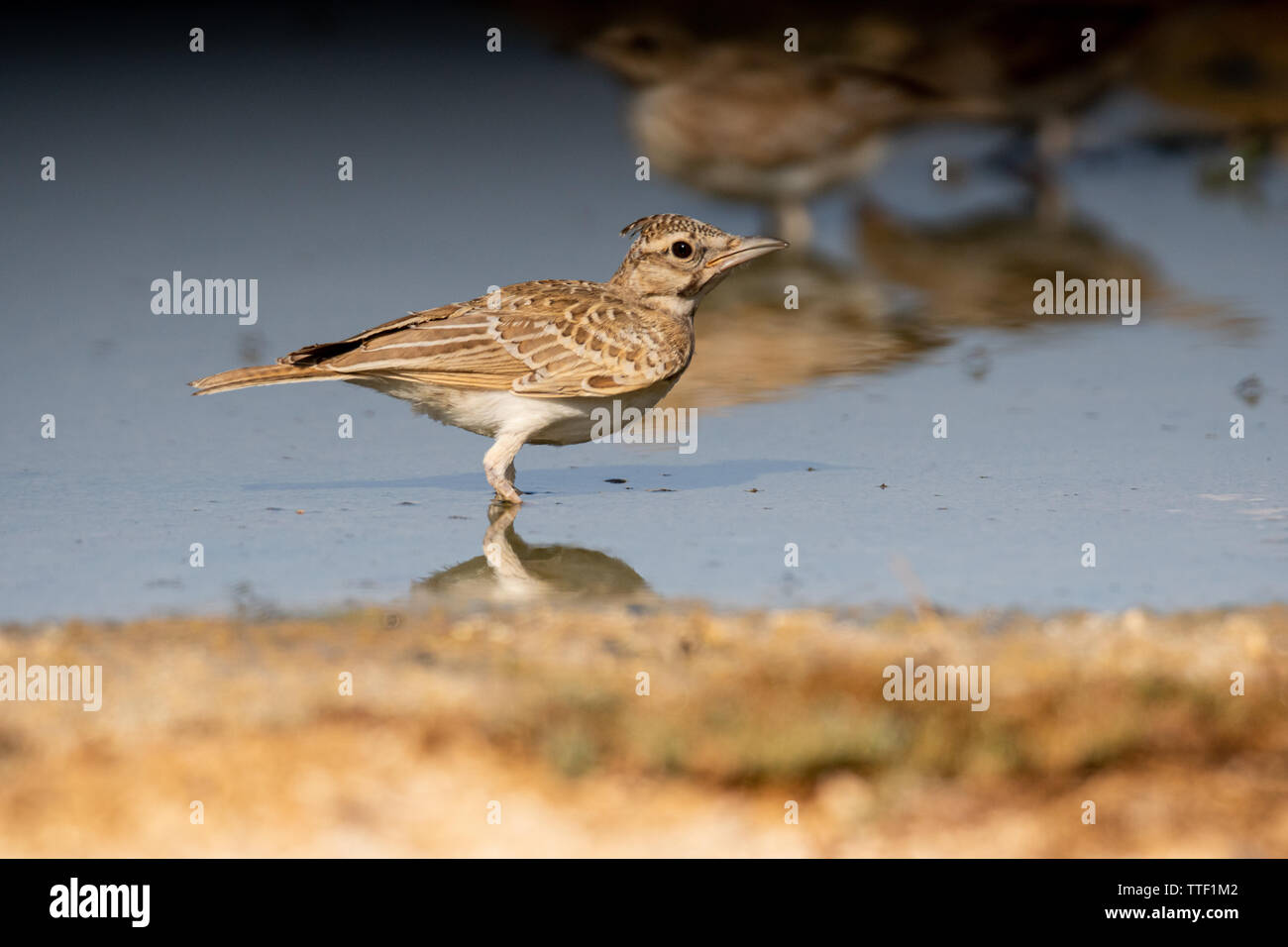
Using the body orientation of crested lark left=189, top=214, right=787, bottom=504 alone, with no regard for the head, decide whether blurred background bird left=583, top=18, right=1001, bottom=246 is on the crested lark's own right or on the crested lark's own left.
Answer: on the crested lark's own left

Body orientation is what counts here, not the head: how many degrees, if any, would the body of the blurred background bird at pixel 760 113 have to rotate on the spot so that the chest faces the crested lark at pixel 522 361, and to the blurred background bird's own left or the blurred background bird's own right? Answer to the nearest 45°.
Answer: approximately 90° to the blurred background bird's own left

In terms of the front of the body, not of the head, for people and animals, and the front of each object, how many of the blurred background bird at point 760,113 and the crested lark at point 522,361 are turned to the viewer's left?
1

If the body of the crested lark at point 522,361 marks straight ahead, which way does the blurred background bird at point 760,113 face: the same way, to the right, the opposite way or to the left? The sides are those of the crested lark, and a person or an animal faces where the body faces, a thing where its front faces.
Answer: the opposite way

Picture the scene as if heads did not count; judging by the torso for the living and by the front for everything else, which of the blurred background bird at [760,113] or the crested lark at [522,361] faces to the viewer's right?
the crested lark

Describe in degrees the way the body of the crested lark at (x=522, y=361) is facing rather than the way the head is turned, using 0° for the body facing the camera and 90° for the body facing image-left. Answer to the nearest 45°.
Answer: approximately 270°

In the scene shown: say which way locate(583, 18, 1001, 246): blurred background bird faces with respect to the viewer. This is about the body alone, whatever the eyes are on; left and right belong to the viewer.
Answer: facing to the left of the viewer
